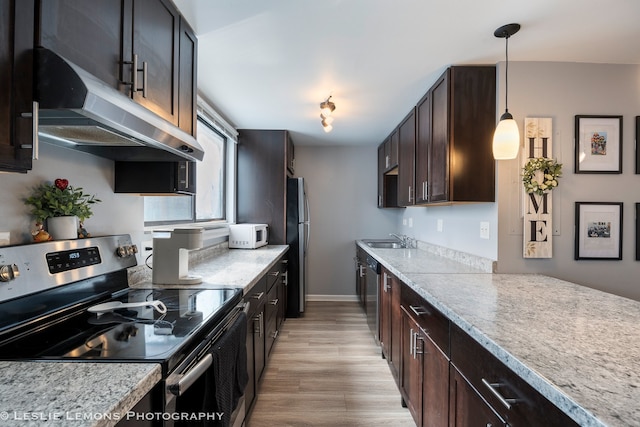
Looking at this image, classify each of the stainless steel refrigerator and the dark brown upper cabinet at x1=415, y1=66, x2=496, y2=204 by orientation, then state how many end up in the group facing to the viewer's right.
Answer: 1

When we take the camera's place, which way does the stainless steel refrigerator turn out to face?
facing to the right of the viewer

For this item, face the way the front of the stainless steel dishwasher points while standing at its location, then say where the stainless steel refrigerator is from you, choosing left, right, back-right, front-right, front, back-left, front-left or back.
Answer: front-right

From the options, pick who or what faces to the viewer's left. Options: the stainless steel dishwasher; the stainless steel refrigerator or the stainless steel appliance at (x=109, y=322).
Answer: the stainless steel dishwasher

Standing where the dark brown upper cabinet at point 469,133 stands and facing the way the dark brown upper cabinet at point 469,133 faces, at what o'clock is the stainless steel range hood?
The stainless steel range hood is roughly at 10 o'clock from the dark brown upper cabinet.

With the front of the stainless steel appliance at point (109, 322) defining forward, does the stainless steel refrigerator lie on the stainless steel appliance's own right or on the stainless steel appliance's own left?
on the stainless steel appliance's own left

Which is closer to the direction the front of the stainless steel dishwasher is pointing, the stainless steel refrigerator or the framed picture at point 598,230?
the stainless steel refrigerator

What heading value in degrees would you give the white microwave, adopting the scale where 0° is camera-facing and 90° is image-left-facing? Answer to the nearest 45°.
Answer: approximately 315°

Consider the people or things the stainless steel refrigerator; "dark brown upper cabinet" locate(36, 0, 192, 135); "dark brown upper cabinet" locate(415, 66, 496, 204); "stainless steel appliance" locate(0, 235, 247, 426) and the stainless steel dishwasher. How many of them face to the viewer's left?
2

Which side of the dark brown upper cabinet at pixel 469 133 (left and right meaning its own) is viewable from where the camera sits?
left

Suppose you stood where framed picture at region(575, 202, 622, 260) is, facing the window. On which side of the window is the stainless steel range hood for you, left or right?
left

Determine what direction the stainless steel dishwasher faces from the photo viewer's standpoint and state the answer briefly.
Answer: facing to the left of the viewer
